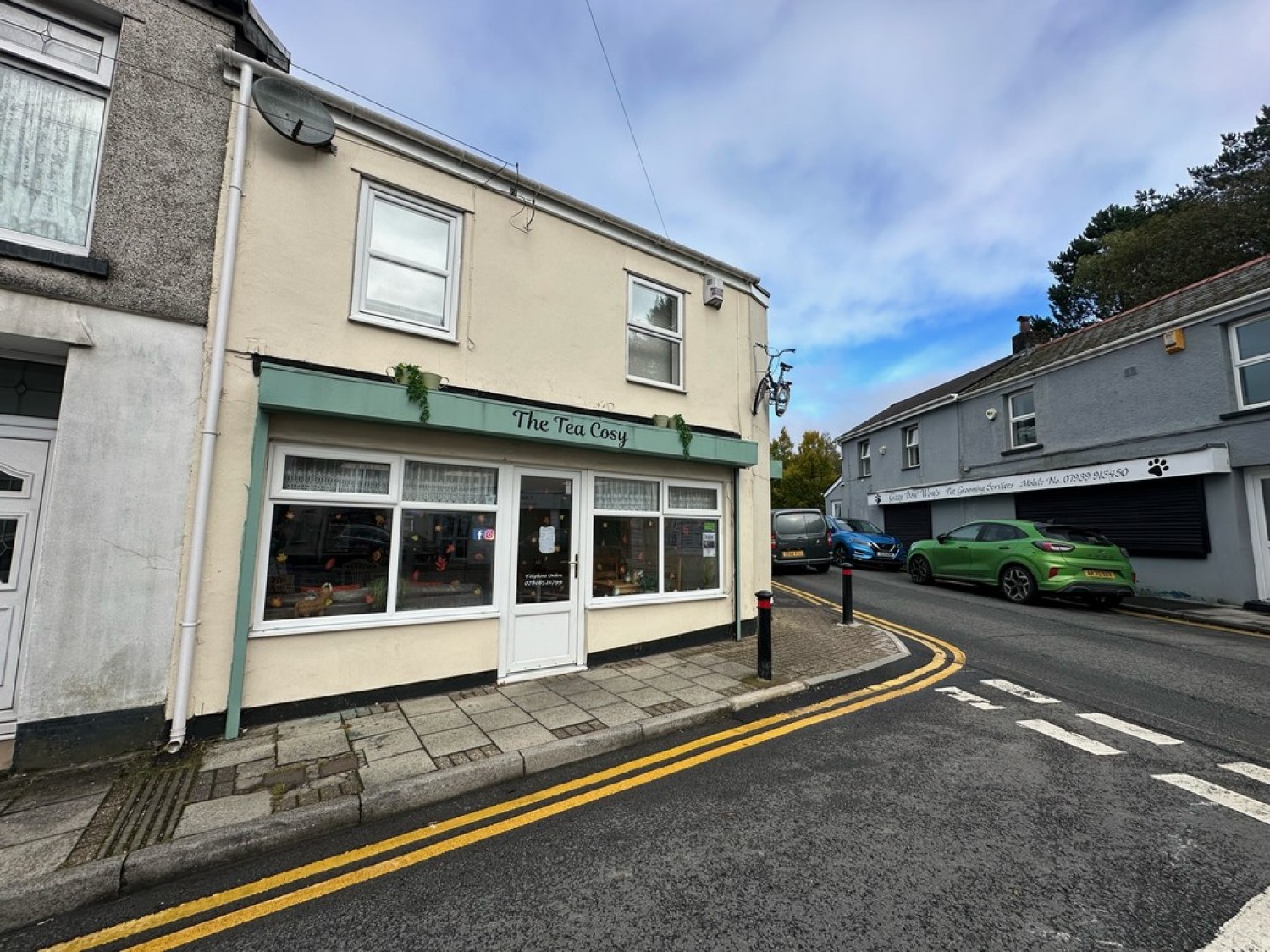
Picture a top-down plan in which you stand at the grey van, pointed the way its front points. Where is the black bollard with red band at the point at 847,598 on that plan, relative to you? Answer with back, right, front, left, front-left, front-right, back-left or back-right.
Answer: back

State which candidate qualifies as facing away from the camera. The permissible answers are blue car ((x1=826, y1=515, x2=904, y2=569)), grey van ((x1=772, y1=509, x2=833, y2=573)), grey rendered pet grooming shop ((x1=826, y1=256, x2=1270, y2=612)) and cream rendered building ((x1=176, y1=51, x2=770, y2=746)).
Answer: the grey van

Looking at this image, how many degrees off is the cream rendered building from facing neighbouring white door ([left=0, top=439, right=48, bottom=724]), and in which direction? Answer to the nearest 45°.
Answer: approximately 135° to its right

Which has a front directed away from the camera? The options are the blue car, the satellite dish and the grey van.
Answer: the grey van

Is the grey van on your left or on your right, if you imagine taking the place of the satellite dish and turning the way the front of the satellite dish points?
on your left

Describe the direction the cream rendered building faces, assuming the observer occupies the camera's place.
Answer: facing the viewer and to the right of the viewer

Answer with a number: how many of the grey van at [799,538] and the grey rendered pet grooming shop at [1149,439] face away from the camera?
1

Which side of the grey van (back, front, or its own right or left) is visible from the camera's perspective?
back

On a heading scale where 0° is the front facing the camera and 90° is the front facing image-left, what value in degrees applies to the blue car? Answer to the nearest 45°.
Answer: approximately 315°

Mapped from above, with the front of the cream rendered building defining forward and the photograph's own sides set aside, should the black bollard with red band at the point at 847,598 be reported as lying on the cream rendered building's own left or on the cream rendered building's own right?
on the cream rendered building's own left

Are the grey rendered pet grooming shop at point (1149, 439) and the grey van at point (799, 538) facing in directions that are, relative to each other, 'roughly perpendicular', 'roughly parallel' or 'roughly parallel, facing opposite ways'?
roughly perpendicular

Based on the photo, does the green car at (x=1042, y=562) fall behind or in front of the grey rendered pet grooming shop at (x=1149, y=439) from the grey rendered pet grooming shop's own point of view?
in front

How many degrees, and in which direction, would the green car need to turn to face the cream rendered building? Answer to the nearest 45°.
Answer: approximately 90° to its left

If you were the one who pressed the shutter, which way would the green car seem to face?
facing away from the viewer and to the left of the viewer
